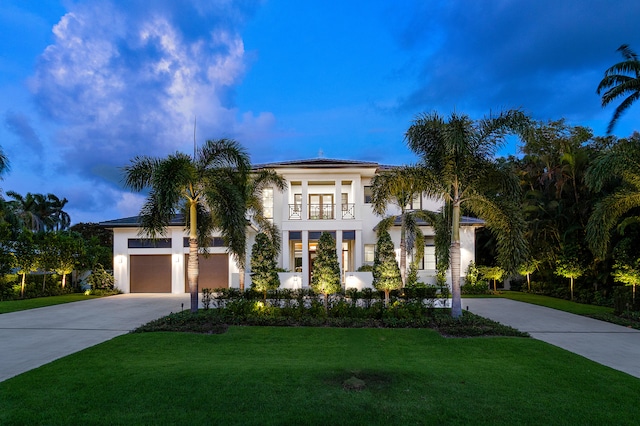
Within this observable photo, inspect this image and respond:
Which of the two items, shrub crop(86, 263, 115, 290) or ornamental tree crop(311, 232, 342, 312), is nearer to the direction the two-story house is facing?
the ornamental tree

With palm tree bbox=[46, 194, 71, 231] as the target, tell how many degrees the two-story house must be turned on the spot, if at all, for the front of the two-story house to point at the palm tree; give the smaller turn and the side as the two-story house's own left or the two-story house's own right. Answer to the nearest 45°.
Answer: approximately 135° to the two-story house's own right

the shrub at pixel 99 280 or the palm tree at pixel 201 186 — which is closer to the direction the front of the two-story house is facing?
the palm tree

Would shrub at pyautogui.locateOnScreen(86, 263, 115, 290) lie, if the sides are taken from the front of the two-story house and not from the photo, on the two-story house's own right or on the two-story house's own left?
on the two-story house's own right

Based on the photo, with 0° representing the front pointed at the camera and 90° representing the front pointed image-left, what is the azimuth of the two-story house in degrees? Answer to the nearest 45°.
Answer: approximately 0°

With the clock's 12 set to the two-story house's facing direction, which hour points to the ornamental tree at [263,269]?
The ornamental tree is roughly at 12 o'clock from the two-story house.

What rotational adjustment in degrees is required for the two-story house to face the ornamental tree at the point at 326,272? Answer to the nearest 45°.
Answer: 0° — it already faces it
